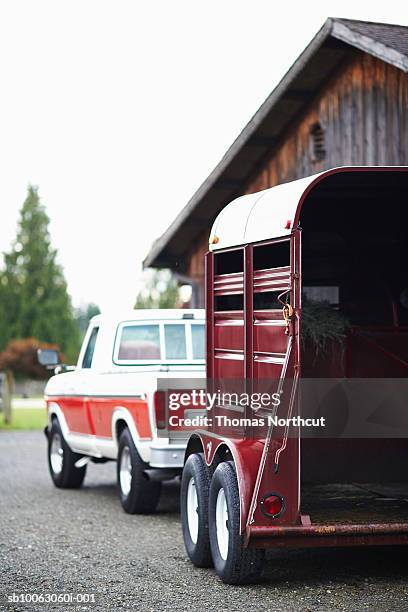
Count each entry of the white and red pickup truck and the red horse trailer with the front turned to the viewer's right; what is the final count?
0

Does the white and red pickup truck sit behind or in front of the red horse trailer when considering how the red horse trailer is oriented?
in front

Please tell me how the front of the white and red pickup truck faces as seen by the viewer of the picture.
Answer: facing away from the viewer and to the left of the viewer

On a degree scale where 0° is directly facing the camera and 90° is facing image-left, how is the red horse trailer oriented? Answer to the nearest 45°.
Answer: approximately 135°

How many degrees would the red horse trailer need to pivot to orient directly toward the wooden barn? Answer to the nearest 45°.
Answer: approximately 45° to its right
